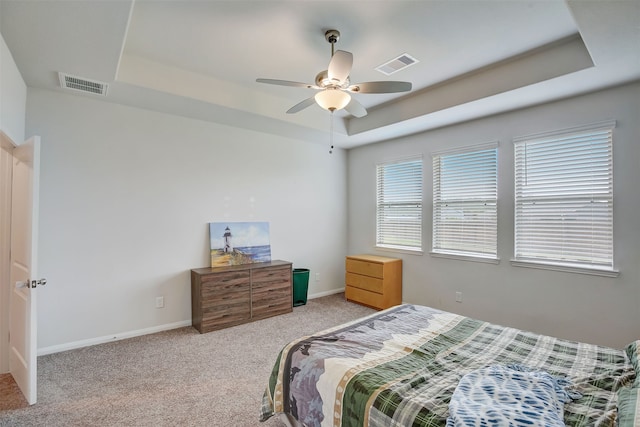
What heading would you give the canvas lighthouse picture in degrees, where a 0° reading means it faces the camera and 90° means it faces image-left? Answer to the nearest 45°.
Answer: approximately 315°

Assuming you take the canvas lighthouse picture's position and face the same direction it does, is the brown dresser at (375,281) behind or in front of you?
in front

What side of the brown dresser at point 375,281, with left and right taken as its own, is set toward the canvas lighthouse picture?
front

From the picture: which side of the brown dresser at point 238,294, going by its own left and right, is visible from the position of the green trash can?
left

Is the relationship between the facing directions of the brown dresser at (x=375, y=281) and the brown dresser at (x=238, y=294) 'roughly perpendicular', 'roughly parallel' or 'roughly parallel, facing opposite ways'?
roughly perpendicular

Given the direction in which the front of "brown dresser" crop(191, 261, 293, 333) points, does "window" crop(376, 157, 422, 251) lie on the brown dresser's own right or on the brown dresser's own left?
on the brown dresser's own left

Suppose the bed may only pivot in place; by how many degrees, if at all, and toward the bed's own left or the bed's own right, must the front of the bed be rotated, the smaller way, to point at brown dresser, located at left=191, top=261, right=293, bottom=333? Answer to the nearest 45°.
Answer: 0° — it already faces it

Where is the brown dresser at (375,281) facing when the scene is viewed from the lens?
facing the viewer and to the left of the viewer

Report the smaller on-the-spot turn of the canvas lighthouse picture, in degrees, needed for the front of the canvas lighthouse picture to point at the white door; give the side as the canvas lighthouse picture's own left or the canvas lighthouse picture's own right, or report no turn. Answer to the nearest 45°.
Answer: approximately 90° to the canvas lighthouse picture's own right

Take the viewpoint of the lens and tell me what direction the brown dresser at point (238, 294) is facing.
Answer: facing the viewer and to the right of the viewer

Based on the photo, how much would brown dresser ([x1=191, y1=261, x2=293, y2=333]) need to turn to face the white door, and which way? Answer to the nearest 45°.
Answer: approximately 90° to its right

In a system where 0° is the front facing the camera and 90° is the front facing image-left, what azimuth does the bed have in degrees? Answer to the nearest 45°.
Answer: approximately 135°

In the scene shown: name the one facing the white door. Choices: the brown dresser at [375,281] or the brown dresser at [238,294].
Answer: the brown dresser at [375,281]

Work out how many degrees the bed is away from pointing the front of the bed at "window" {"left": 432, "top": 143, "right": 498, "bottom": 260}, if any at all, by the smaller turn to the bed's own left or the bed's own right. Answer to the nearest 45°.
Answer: approximately 45° to the bed's own right

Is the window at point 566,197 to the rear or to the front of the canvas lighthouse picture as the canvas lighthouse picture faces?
to the front

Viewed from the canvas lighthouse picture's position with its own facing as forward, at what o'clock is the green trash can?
The green trash can is roughly at 10 o'clock from the canvas lighthouse picture.

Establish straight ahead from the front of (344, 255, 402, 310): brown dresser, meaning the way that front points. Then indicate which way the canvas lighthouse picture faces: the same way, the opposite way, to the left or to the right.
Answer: to the left
